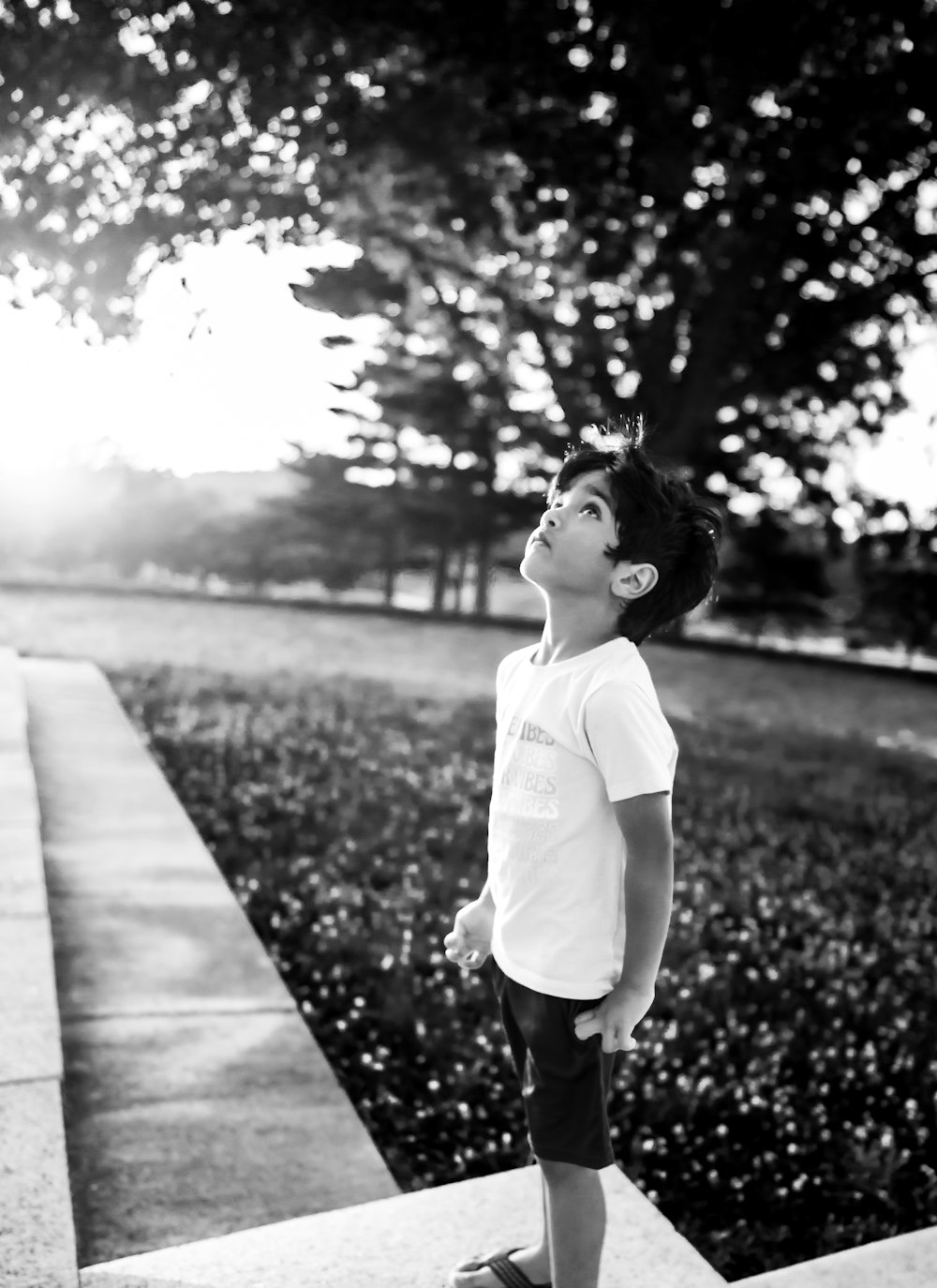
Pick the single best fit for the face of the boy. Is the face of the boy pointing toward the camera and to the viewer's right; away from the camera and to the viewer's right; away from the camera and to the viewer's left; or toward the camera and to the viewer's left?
toward the camera and to the viewer's left

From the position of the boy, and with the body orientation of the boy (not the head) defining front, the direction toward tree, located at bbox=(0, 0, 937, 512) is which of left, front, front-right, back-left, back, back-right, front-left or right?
back-right

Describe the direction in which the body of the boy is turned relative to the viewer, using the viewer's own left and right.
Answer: facing the viewer and to the left of the viewer
